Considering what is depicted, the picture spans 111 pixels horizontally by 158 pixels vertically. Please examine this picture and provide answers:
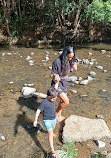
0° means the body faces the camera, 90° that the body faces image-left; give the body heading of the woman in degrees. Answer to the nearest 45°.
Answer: approximately 315°

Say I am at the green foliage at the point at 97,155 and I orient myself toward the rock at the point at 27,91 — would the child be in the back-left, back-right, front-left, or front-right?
front-left
